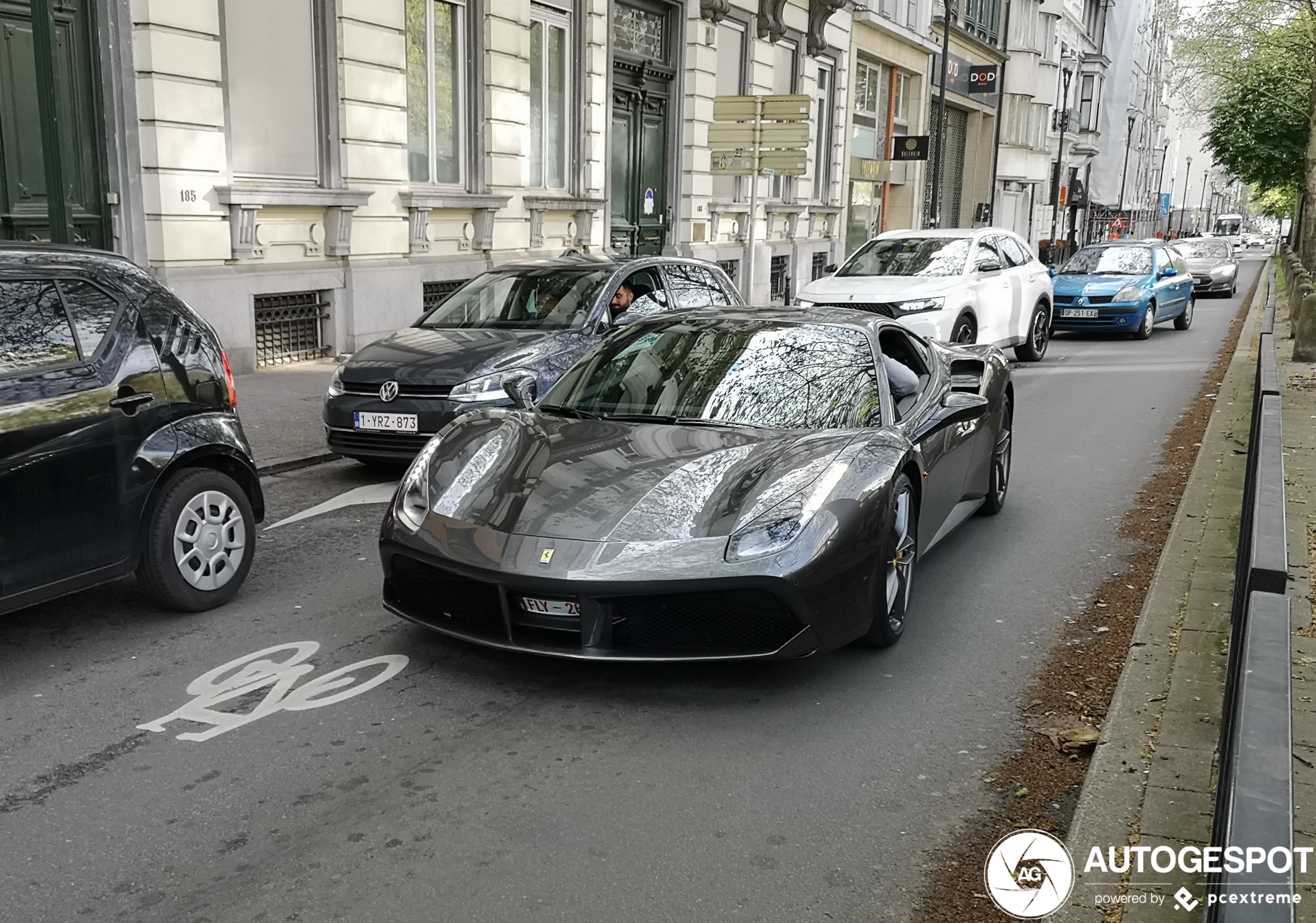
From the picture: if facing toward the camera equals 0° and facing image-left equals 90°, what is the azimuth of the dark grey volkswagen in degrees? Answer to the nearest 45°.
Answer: approximately 45°

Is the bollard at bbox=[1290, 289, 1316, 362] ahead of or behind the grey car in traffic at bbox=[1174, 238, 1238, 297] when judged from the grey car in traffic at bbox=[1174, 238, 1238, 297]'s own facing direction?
ahead

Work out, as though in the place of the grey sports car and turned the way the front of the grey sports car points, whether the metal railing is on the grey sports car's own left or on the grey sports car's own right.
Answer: on the grey sports car's own left

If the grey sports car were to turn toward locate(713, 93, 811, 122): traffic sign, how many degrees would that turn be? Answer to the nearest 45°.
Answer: approximately 135° to its right

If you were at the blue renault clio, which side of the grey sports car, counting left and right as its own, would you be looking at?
back

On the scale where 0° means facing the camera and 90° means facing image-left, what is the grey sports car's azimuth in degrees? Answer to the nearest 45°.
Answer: approximately 45°

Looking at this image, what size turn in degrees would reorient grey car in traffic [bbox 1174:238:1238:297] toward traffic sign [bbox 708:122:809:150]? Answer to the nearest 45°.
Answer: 0° — it already faces it

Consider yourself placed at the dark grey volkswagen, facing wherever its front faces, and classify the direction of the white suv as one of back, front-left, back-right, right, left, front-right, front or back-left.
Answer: back

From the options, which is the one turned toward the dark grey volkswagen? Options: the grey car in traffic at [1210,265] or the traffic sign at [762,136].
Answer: the grey car in traffic

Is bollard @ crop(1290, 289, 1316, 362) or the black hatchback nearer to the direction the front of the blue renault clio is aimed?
the black hatchback
